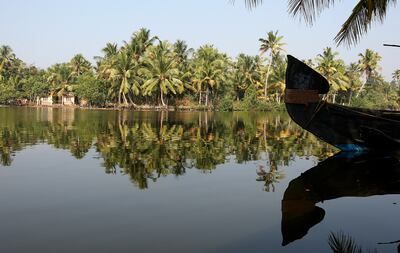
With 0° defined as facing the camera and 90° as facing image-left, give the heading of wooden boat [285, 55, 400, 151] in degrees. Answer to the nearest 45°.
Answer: approximately 90°
